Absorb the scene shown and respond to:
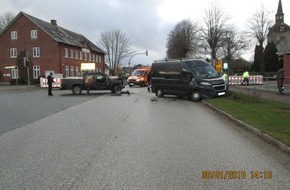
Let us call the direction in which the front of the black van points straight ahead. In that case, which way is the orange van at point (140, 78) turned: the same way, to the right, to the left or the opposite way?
to the right

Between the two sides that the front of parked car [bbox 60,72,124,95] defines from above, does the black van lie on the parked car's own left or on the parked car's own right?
on the parked car's own right

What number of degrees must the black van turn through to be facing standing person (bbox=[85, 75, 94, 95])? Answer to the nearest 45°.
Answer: approximately 180°

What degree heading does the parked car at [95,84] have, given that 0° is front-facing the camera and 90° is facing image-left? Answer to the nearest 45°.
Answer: approximately 270°

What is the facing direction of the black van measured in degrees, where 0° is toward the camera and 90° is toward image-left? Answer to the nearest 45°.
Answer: approximately 315°

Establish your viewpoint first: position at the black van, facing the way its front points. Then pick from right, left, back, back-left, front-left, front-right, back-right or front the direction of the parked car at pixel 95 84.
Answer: back

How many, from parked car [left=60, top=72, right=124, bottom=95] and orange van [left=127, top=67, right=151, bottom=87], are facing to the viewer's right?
1

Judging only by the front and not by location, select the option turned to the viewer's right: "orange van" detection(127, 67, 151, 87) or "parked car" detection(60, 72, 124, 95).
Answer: the parked car

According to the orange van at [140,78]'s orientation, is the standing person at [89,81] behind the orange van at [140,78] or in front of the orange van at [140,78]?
in front
